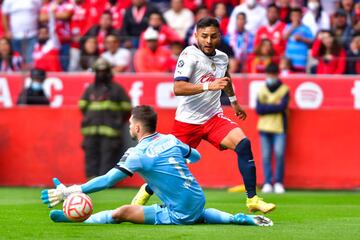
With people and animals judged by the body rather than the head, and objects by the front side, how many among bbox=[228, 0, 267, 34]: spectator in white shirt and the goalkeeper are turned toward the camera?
1

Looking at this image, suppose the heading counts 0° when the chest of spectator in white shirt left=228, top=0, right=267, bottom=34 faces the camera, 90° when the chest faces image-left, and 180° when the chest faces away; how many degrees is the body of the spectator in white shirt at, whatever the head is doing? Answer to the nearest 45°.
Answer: approximately 0°

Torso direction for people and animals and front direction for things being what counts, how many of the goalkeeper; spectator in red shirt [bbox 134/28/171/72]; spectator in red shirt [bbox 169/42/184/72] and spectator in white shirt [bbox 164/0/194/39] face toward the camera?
3
